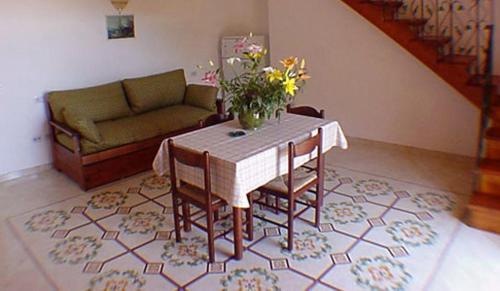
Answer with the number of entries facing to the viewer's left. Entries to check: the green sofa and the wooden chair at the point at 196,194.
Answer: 0

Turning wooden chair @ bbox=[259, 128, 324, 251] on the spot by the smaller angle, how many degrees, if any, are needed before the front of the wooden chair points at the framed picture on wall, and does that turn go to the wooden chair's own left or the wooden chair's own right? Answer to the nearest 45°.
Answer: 0° — it already faces it

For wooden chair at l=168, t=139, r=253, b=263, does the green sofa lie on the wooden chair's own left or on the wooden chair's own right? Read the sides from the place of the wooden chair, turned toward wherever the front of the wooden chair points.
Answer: on the wooden chair's own left

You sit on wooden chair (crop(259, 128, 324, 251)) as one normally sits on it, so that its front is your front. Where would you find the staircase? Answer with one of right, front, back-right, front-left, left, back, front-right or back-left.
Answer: right

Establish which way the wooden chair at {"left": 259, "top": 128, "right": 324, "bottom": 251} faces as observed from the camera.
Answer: facing away from the viewer and to the left of the viewer

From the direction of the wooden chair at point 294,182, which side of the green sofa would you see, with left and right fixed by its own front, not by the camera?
front

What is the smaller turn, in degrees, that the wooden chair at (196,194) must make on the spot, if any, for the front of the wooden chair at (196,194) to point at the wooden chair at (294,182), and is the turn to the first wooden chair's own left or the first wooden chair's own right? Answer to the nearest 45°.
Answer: approximately 45° to the first wooden chair's own right

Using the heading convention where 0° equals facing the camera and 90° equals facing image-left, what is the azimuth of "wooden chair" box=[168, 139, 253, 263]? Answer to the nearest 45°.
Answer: approximately 225°

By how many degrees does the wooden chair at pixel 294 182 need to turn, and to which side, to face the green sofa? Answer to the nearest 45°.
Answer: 0° — it already faces it

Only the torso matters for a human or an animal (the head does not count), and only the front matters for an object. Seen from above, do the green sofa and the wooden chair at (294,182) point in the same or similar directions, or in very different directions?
very different directions

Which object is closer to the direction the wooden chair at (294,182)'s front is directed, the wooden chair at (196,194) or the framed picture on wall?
the framed picture on wall
